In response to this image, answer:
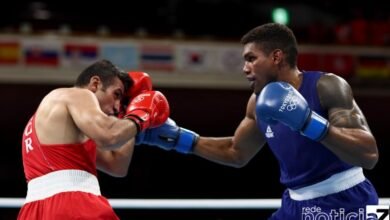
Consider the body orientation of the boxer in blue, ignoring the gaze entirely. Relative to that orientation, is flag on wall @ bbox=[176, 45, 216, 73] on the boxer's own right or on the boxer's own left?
on the boxer's own right

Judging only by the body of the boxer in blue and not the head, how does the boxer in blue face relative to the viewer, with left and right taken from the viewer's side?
facing the viewer and to the left of the viewer

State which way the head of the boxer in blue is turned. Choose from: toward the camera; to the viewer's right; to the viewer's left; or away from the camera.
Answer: to the viewer's left

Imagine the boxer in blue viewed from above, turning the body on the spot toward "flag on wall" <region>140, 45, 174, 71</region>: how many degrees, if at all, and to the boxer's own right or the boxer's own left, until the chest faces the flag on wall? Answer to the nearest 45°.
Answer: approximately 135° to the boxer's own right

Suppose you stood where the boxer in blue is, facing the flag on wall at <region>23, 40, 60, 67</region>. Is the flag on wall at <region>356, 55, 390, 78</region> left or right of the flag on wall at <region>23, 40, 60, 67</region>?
right

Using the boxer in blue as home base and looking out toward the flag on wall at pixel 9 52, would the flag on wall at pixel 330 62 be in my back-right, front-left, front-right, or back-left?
front-right

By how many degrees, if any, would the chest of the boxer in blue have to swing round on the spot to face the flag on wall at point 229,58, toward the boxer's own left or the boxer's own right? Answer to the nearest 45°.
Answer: approximately 135° to the boxer's own right

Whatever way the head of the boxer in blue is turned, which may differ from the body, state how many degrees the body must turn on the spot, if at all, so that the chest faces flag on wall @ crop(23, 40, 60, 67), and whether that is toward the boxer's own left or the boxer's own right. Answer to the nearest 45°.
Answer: approximately 90° to the boxer's own right

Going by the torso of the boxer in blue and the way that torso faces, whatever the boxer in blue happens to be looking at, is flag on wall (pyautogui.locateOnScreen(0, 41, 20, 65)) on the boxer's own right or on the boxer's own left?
on the boxer's own right
